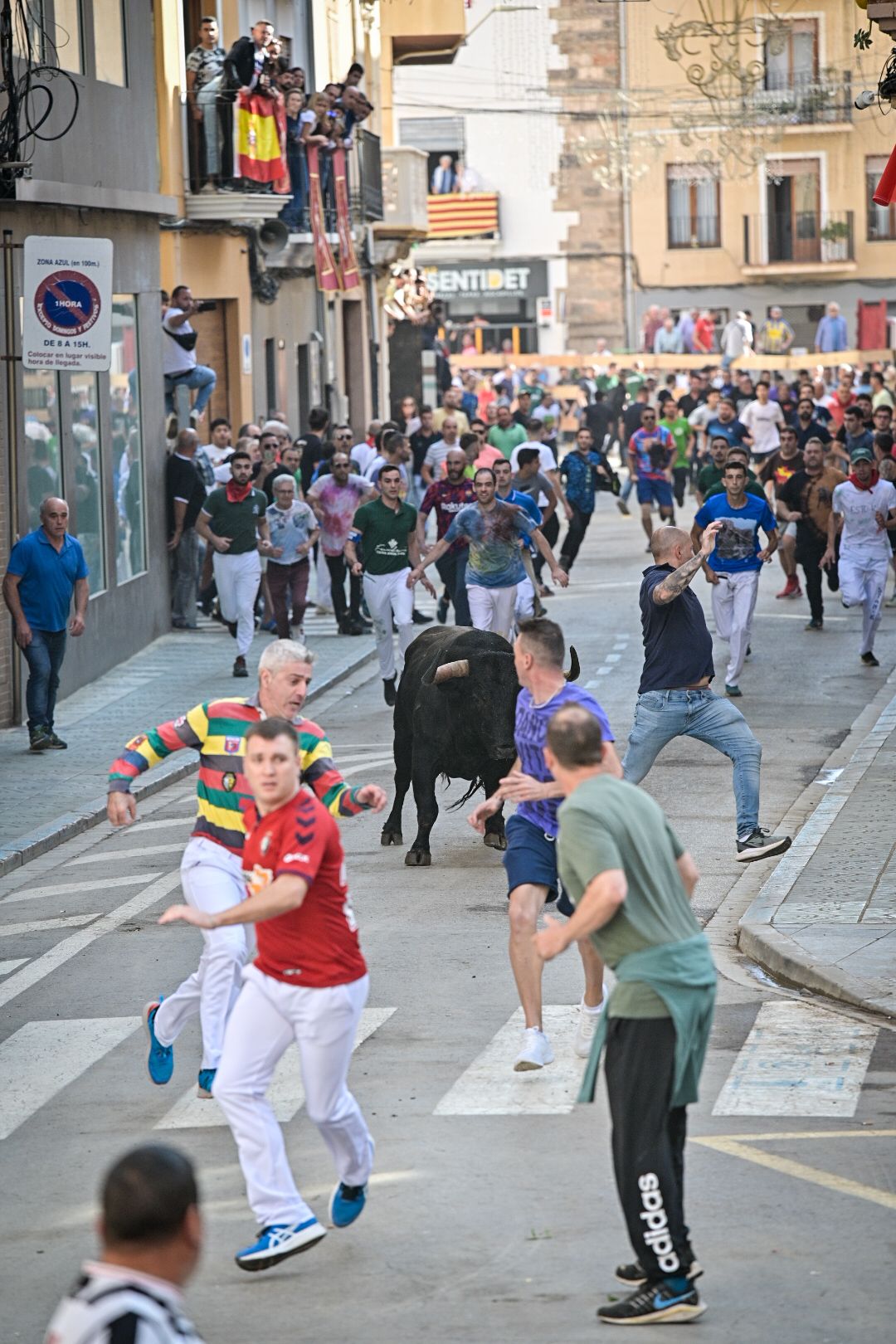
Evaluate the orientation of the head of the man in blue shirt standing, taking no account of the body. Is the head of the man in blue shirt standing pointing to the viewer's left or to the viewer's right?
to the viewer's right

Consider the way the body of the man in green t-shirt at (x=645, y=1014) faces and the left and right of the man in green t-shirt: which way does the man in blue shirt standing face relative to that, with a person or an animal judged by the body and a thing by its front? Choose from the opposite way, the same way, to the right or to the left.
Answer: the opposite way

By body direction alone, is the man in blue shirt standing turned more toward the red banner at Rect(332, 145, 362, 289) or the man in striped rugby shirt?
the man in striped rugby shirt

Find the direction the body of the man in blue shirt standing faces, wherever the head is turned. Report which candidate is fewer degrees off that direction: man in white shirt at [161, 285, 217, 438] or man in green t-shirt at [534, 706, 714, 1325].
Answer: the man in green t-shirt

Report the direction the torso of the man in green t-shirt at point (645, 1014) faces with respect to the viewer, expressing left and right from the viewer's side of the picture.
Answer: facing away from the viewer and to the left of the viewer

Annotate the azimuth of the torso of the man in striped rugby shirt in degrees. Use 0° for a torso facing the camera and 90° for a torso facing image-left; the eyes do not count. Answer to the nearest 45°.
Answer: approximately 315°

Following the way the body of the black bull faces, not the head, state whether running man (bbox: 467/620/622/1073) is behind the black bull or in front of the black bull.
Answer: in front

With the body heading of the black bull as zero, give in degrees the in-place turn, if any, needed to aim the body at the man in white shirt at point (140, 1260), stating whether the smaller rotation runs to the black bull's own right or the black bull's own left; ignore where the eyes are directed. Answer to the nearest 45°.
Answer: approximately 45° to the black bull's own right

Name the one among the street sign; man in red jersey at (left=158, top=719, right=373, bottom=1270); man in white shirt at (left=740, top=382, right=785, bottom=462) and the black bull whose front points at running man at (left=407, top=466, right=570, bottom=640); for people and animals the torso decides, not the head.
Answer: the man in white shirt

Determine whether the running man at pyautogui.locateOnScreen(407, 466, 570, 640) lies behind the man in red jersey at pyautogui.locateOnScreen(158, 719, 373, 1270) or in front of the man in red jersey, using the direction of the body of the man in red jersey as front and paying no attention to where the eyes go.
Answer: behind

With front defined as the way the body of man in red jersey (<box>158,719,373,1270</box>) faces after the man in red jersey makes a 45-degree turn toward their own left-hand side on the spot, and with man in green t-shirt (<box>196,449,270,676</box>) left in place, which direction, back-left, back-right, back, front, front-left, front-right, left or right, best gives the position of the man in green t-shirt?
back

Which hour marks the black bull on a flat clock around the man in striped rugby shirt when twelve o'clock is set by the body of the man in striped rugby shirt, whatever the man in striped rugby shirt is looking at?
The black bull is roughly at 8 o'clock from the man in striped rugby shirt.
